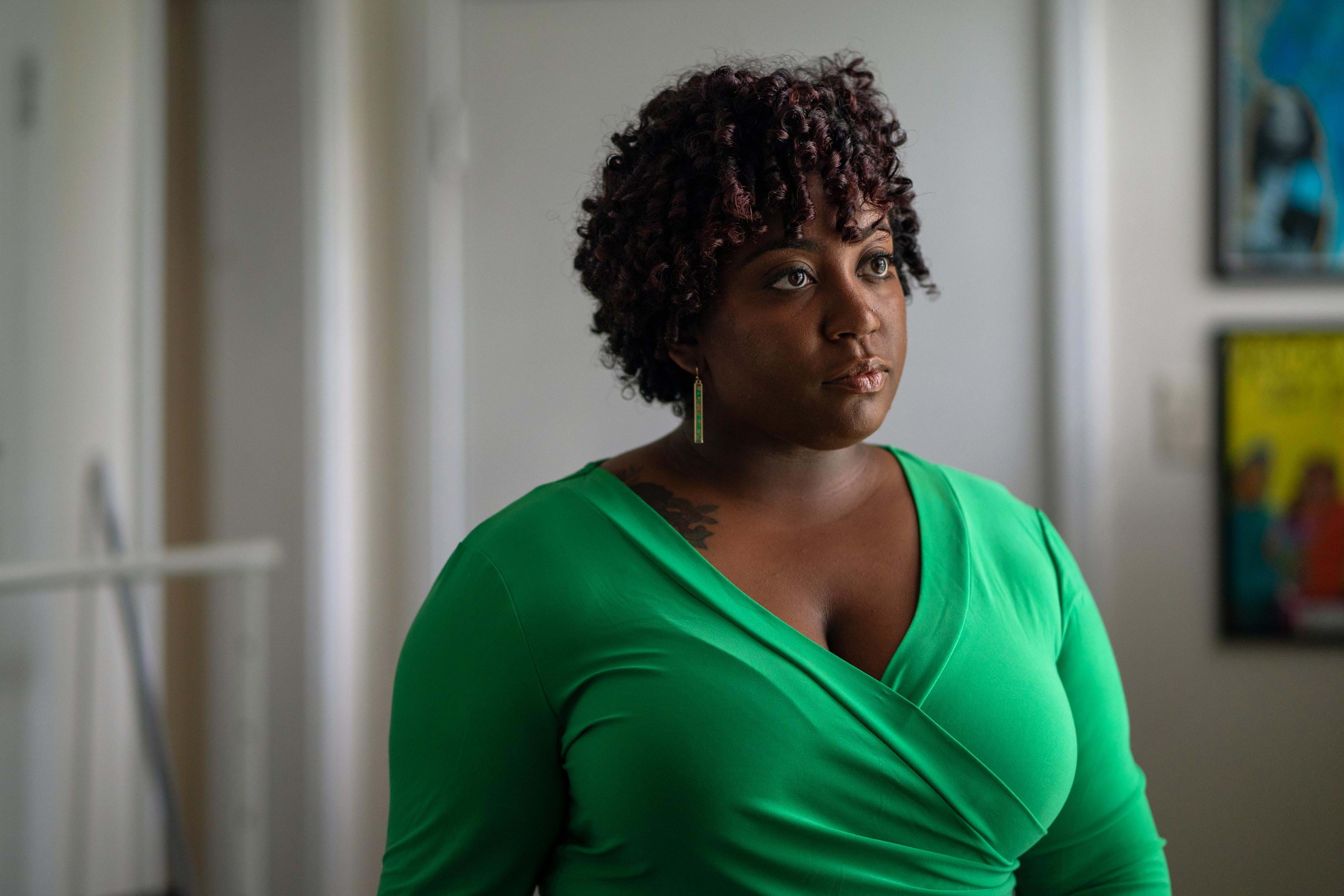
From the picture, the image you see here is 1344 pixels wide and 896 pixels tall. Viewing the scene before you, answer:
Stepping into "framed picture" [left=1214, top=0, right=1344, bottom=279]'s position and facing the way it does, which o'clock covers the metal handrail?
The metal handrail is roughly at 2 o'clock from the framed picture.

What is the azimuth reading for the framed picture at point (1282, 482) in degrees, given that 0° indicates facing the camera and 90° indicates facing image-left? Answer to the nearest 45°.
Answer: approximately 0°

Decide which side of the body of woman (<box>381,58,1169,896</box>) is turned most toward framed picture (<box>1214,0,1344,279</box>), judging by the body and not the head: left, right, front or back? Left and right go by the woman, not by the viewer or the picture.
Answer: left

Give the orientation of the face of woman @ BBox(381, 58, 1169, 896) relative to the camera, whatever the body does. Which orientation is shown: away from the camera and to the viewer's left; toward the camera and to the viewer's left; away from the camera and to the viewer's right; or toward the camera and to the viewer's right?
toward the camera and to the viewer's right

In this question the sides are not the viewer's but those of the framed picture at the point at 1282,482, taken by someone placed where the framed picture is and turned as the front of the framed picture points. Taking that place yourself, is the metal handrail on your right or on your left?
on your right

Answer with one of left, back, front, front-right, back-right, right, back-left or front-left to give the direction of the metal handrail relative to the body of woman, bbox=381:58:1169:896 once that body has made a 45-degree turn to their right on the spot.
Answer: back-right

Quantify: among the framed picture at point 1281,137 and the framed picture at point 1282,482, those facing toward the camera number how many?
2

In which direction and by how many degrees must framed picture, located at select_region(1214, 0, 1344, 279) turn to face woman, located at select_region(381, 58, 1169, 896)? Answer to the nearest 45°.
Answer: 0° — it already faces them

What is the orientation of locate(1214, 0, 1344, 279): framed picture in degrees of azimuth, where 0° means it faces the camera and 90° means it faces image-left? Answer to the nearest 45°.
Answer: approximately 0°
